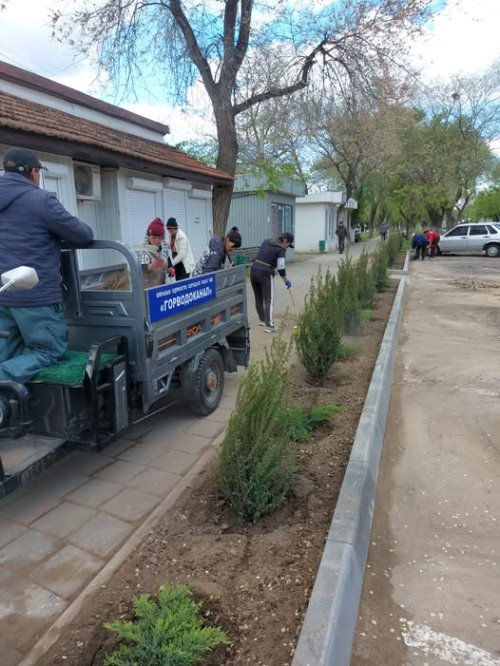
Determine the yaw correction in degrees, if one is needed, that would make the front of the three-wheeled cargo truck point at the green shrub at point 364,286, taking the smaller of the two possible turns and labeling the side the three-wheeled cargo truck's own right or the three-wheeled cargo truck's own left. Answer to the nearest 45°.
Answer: approximately 180°

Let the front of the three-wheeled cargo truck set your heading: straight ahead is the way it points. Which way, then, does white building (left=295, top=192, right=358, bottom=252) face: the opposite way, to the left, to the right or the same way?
to the left

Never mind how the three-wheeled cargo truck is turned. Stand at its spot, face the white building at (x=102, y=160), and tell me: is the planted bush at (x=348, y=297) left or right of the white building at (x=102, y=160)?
right

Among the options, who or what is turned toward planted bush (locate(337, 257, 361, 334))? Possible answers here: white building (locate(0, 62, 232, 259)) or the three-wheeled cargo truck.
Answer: the white building

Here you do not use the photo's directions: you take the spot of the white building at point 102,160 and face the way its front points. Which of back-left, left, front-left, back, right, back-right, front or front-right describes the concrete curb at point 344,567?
front-right

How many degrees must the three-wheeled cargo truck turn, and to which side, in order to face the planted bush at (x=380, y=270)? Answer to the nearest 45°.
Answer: approximately 180°

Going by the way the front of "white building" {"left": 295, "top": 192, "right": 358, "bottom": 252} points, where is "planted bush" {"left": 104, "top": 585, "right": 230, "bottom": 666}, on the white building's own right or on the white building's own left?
on the white building's own right

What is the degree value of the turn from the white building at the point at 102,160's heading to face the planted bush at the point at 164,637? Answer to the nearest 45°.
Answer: approximately 45° to its right

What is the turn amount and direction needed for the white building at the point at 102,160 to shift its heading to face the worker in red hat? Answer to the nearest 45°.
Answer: approximately 45° to its right
